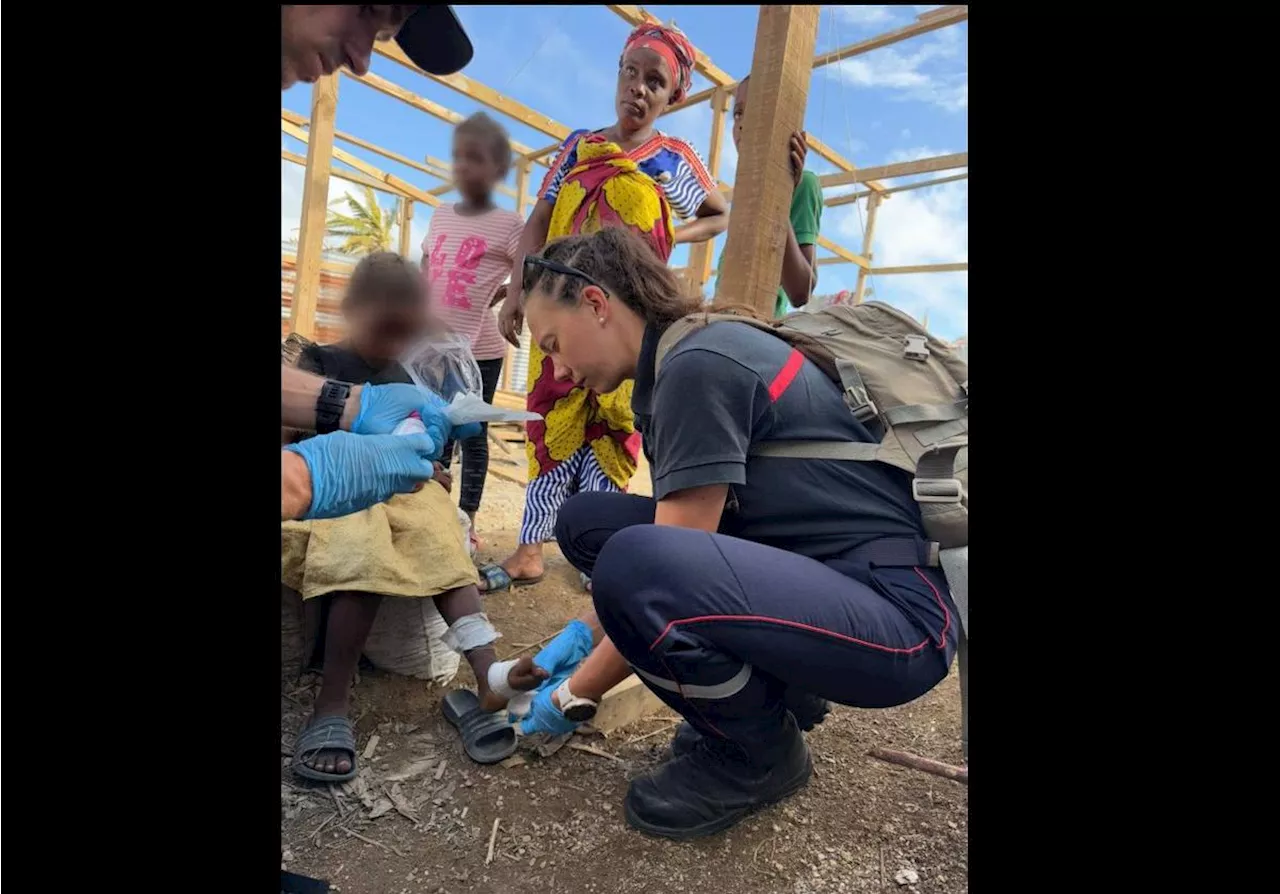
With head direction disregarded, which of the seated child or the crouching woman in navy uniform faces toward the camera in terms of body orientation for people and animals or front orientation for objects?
the seated child

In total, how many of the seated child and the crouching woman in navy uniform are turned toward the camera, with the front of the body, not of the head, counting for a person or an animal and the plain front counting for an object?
1

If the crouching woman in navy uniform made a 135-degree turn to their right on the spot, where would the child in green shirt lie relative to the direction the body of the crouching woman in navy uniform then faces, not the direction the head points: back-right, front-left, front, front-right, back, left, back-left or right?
front-left

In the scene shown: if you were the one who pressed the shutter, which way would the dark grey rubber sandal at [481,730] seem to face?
facing the viewer and to the right of the viewer

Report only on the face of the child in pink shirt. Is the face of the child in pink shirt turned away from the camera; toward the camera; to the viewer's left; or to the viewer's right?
toward the camera

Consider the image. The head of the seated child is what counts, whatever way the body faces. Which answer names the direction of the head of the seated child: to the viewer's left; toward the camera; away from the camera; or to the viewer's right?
toward the camera

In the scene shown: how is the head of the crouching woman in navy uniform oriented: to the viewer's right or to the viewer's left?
to the viewer's left

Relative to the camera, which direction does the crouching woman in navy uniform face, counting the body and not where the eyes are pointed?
to the viewer's left

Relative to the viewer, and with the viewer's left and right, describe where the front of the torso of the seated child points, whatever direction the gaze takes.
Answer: facing the viewer

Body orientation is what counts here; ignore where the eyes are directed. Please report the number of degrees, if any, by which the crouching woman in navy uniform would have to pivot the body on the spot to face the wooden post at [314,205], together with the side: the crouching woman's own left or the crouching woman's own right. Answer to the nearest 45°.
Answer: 0° — they already face it
